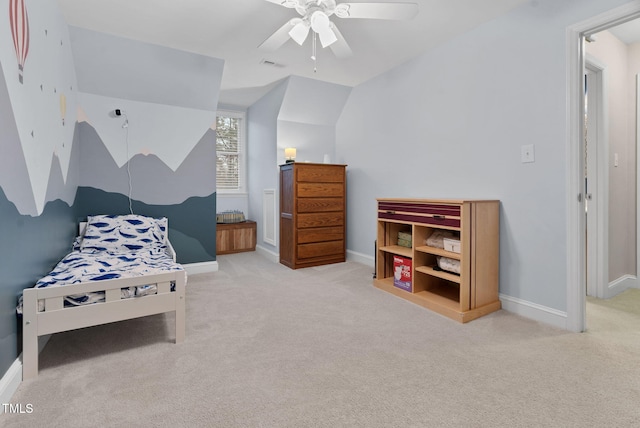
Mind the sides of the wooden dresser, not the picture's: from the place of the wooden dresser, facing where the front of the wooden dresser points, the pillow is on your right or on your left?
on your right

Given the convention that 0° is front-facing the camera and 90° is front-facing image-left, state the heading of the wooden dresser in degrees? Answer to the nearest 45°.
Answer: approximately 315°

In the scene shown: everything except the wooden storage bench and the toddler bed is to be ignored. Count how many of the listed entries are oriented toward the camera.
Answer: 2

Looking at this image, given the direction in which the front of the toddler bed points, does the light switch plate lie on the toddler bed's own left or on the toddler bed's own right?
on the toddler bed's own left

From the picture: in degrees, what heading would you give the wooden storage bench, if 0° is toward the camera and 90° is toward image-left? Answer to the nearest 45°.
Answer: approximately 0°

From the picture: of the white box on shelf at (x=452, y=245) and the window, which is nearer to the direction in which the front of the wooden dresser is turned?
the white box on shelf
